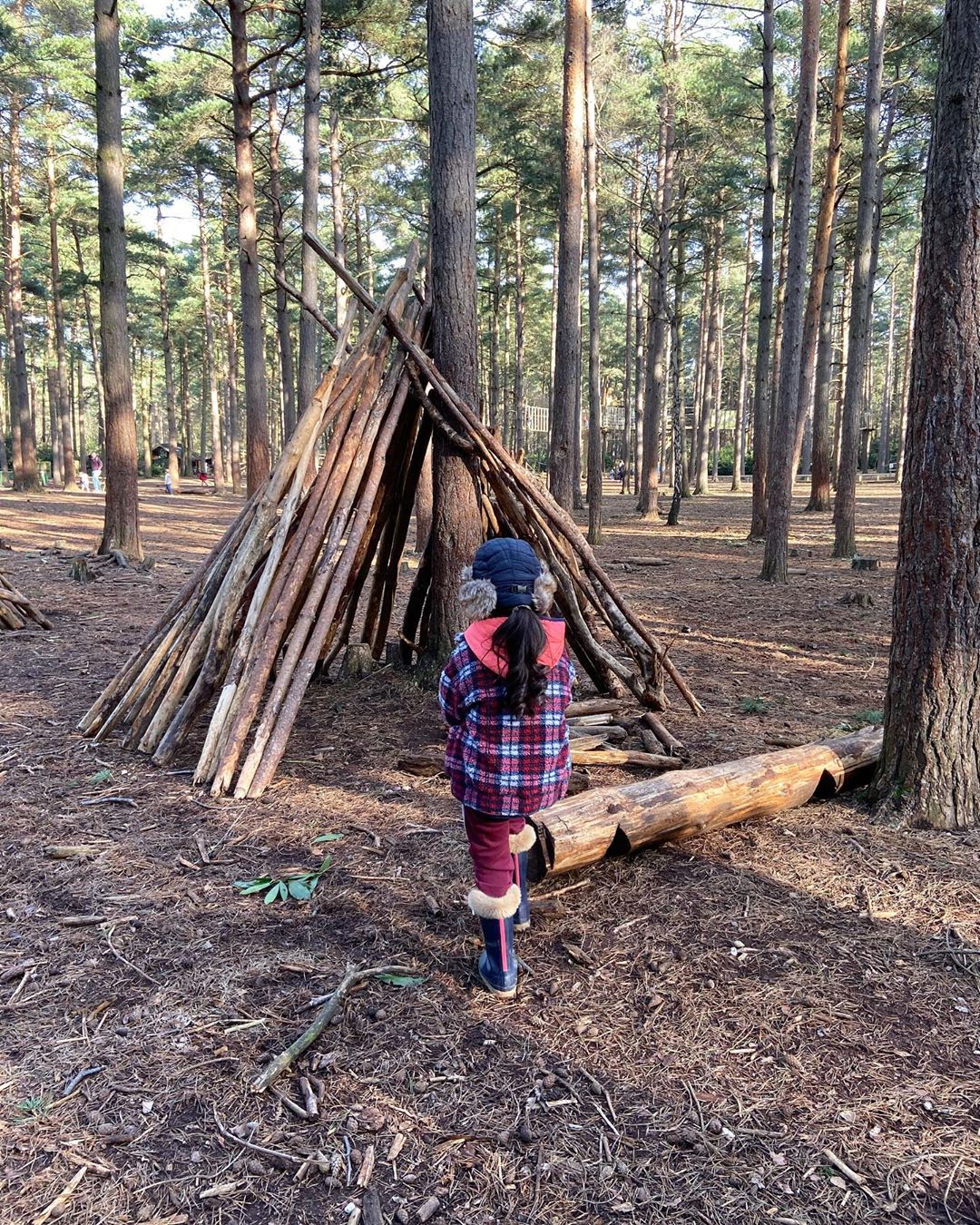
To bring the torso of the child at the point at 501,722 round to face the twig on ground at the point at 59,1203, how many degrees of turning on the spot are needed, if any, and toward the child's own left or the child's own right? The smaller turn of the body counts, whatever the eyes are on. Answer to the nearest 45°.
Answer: approximately 135° to the child's own left

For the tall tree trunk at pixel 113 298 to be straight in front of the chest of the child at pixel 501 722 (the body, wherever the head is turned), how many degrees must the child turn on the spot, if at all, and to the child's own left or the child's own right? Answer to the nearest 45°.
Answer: approximately 45° to the child's own left

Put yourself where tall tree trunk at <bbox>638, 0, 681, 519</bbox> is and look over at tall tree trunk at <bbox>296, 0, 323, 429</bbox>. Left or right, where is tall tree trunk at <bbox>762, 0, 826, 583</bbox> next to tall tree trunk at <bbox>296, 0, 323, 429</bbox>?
left

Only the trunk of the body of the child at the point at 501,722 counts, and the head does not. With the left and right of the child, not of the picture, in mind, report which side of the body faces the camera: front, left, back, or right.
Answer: back

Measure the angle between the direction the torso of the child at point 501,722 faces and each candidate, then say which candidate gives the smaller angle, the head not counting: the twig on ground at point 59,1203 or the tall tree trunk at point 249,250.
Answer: the tall tree trunk

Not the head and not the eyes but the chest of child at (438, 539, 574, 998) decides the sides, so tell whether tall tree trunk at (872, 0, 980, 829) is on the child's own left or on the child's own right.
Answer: on the child's own right

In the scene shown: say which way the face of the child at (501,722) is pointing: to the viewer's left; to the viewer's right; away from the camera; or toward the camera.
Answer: away from the camera
